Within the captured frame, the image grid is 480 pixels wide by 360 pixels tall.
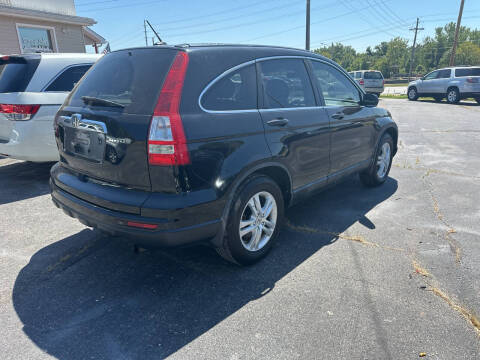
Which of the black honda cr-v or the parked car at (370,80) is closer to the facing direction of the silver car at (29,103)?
the parked car

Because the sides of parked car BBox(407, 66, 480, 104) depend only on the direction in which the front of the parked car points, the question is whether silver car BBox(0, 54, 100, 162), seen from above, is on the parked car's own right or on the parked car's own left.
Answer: on the parked car's own left

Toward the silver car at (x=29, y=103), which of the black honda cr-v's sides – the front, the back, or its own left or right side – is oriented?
left

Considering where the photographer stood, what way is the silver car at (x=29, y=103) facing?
facing away from the viewer and to the right of the viewer

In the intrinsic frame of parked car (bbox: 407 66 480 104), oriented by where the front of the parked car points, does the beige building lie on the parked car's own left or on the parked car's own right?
on the parked car's own left

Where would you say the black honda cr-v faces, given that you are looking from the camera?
facing away from the viewer and to the right of the viewer

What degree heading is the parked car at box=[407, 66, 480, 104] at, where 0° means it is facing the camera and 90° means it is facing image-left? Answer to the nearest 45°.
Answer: approximately 135°
